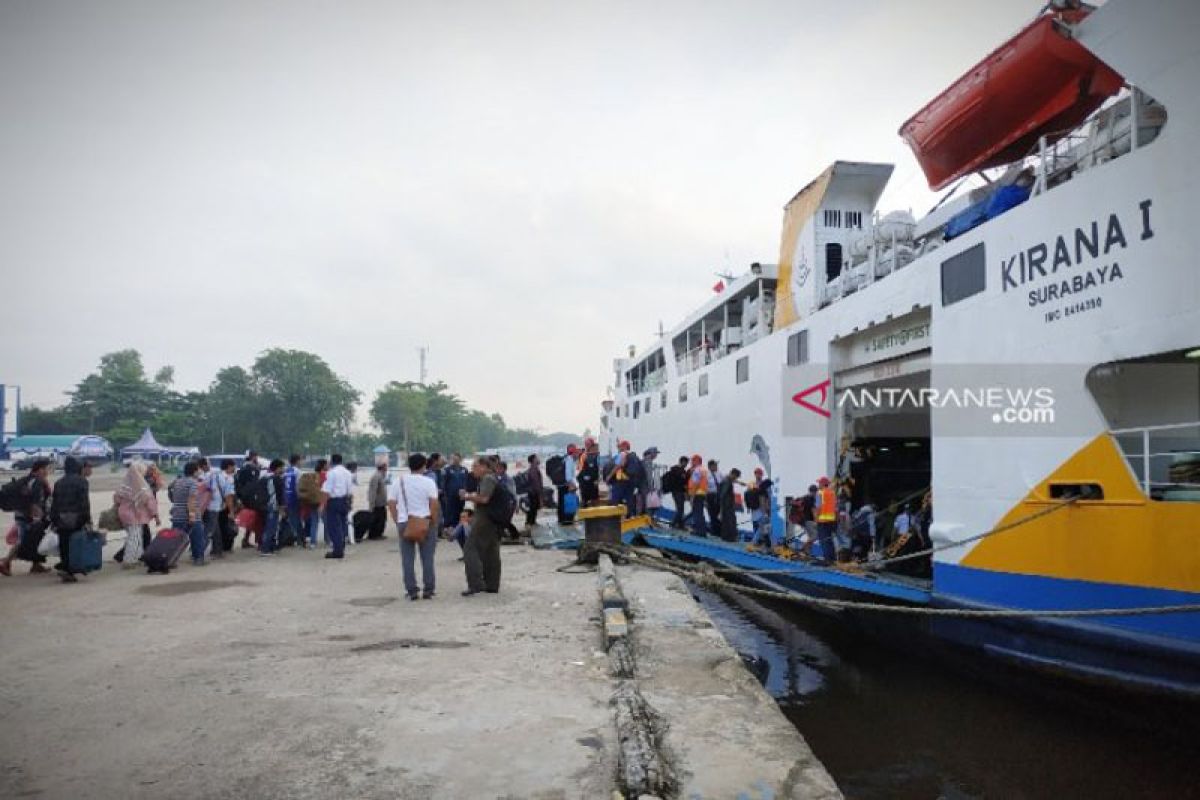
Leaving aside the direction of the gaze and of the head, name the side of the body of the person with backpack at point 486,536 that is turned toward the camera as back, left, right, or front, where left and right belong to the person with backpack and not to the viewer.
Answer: left

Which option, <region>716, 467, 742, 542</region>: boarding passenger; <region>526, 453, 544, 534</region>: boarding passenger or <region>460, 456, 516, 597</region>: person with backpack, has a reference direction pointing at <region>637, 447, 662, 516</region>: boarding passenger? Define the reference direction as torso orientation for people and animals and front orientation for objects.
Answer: <region>526, 453, 544, 534</region>: boarding passenger

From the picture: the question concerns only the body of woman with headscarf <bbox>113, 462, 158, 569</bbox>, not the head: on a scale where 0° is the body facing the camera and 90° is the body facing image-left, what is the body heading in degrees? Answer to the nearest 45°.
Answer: approximately 225°
